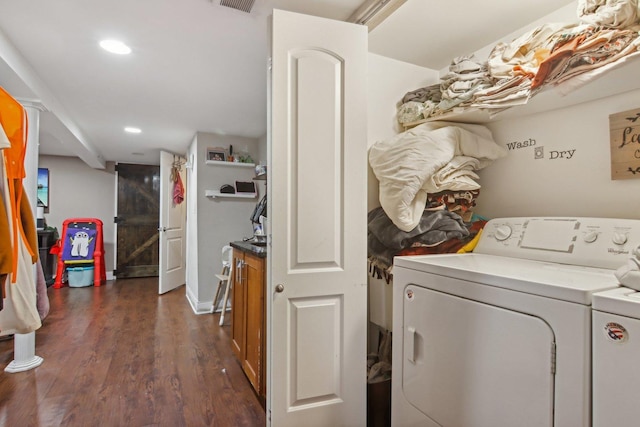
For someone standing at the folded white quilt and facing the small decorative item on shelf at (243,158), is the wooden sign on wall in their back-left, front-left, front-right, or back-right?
back-right

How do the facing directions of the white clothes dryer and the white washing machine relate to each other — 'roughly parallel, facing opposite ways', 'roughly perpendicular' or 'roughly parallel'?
roughly parallel

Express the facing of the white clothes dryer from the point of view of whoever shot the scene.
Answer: facing the viewer and to the left of the viewer

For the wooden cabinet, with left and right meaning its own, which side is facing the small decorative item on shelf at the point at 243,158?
right

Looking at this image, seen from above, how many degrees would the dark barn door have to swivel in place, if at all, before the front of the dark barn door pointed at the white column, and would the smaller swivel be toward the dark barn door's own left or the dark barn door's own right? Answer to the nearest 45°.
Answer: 0° — it already faces it

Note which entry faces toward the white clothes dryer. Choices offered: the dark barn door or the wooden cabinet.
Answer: the dark barn door

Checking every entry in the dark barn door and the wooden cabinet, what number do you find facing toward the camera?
1

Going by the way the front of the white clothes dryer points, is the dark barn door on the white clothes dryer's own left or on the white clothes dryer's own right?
on the white clothes dryer's own right

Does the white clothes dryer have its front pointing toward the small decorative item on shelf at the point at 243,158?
no

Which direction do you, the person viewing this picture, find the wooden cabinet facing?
facing to the left of the viewer

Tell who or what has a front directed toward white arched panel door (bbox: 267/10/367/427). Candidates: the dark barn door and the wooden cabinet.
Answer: the dark barn door

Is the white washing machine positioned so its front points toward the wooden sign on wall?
no

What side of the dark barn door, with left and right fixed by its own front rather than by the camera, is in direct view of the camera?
front

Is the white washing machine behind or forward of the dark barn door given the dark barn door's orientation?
forward

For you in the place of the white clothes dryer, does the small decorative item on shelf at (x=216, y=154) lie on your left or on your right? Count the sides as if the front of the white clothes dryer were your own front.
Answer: on your right

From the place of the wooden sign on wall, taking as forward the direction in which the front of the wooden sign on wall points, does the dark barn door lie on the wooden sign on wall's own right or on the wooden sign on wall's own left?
on the wooden sign on wall's own right

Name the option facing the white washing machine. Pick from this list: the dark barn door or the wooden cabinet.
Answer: the dark barn door

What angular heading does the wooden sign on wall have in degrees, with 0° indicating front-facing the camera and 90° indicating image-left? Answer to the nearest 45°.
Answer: approximately 45°

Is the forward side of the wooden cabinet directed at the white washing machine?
no
